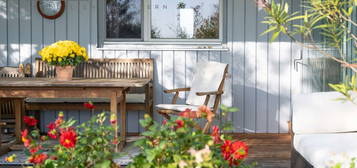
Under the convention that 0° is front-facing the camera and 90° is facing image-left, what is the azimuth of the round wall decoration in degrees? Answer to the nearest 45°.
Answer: approximately 0°

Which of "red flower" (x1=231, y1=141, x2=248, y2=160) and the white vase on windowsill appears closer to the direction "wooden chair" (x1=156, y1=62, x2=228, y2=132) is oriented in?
the red flower

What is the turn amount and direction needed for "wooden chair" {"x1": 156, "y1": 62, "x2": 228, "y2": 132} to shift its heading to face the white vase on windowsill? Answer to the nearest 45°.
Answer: approximately 135° to its right

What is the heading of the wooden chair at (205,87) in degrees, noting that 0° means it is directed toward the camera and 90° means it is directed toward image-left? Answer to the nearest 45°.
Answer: approximately 45°

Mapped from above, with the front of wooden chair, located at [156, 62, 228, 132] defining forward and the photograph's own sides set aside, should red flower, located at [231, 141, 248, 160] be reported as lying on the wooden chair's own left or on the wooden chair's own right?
on the wooden chair's own left

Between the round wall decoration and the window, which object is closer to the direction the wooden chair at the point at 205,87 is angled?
the round wall decoration

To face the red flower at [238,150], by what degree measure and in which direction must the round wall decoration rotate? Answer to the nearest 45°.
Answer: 0° — it already faces it

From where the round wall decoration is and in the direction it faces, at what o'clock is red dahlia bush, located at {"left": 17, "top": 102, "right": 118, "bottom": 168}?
The red dahlia bush is roughly at 12 o'clock from the round wall decoration.

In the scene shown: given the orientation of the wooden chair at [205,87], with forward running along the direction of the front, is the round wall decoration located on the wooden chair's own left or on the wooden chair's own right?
on the wooden chair's own right
